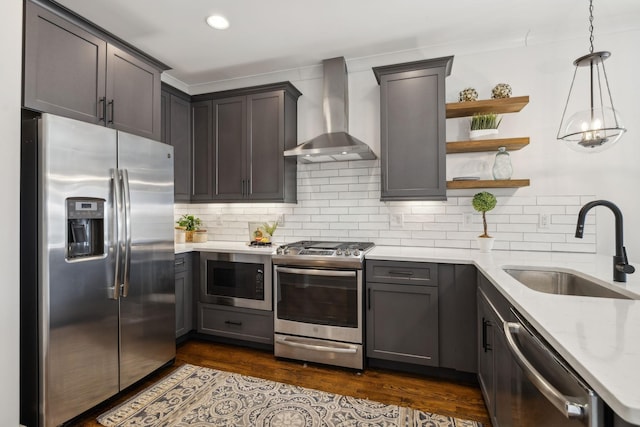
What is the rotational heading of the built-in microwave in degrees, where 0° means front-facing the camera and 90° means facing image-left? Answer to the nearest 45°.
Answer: approximately 45°

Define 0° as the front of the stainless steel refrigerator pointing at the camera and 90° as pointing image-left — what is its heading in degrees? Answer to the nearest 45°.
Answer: approximately 315°

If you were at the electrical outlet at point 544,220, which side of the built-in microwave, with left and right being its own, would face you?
left

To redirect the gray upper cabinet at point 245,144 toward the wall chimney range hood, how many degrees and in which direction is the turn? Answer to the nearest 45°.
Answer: approximately 90° to its left

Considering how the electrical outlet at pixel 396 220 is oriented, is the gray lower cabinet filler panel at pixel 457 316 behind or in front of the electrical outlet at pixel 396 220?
in front

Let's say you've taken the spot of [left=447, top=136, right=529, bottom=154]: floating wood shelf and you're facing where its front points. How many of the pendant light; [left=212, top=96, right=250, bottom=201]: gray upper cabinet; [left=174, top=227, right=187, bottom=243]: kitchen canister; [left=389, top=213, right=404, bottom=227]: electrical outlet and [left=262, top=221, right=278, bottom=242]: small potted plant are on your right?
4

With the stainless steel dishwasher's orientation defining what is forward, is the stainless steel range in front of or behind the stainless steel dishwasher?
in front

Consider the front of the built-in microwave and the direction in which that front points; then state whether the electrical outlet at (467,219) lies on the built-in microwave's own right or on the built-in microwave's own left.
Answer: on the built-in microwave's own left

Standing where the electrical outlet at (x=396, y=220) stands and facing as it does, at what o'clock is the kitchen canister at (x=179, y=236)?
The kitchen canister is roughly at 3 o'clock from the electrical outlet.

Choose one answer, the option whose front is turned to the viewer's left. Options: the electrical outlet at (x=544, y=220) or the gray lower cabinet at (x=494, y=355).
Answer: the gray lower cabinet

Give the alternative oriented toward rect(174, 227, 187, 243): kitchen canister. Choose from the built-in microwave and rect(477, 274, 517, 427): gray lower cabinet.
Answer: the gray lower cabinet

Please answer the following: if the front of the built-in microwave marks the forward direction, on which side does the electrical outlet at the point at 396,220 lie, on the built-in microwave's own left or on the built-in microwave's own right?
on the built-in microwave's own left

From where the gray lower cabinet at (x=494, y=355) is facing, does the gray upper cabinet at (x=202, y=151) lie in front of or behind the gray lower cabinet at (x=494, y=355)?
in front
